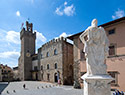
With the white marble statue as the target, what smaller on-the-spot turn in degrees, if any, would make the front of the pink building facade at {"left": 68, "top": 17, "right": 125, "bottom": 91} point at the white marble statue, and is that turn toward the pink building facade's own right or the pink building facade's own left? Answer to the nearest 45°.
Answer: approximately 45° to the pink building facade's own left

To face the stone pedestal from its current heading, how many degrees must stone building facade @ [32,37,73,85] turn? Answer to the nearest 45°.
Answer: approximately 45° to its left

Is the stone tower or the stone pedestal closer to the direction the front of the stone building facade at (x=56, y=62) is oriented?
the stone pedestal

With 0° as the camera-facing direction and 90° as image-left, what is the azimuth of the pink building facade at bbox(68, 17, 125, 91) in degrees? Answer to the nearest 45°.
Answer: approximately 45°

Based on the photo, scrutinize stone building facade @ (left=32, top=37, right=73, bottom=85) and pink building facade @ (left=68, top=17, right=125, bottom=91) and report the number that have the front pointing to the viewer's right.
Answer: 0

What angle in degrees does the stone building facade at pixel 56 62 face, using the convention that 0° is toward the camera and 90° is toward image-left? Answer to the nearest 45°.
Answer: approximately 45°
